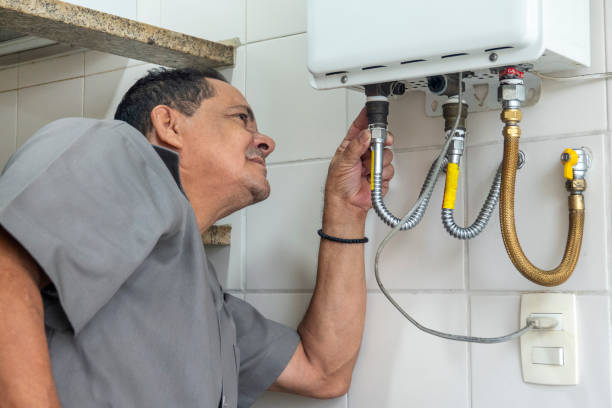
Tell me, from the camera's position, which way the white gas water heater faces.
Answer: facing the viewer and to the left of the viewer

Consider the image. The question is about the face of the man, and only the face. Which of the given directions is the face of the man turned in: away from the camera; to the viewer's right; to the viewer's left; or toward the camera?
to the viewer's right
